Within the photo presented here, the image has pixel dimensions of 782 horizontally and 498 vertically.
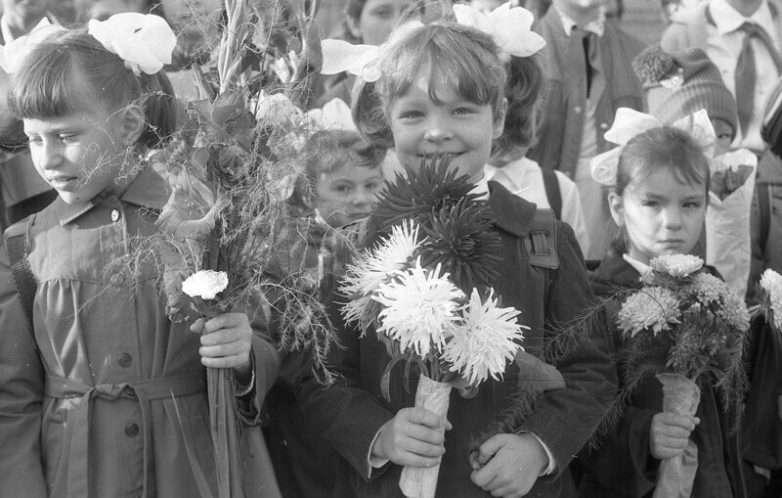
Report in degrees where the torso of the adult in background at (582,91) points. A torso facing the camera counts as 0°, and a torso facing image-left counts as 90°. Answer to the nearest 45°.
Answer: approximately 0°

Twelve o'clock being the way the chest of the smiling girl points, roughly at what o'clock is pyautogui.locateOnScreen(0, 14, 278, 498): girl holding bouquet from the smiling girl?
The girl holding bouquet is roughly at 3 o'clock from the smiling girl.

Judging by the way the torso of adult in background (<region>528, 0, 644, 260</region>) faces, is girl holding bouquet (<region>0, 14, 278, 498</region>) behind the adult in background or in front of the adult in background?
in front

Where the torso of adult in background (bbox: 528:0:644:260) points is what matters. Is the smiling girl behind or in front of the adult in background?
in front

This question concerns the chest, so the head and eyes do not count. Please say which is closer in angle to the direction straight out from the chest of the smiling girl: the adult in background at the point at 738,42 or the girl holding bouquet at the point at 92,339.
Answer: the girl holding bouquet

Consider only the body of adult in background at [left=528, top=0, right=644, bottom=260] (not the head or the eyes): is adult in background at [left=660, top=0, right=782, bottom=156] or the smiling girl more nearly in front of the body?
the smiling girl

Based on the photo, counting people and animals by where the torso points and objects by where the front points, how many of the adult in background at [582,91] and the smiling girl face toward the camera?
2

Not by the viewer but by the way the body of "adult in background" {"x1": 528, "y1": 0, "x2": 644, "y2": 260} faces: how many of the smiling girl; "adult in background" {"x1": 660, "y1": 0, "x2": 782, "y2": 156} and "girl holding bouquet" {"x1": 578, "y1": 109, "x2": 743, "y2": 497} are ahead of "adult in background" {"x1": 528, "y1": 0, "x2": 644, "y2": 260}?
2
